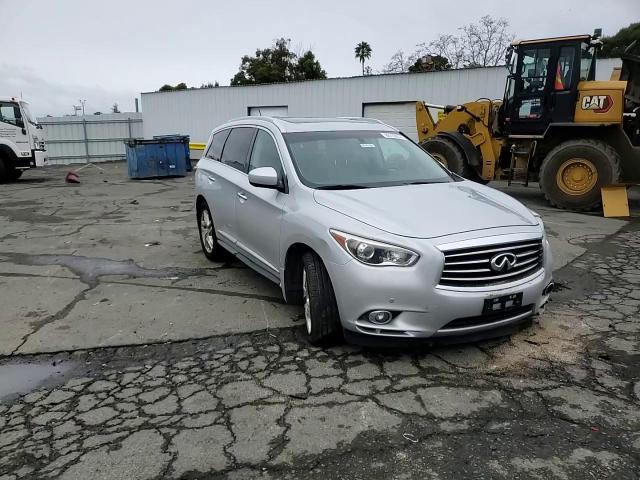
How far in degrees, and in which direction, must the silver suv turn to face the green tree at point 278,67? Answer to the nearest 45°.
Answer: approximately 135° to its left

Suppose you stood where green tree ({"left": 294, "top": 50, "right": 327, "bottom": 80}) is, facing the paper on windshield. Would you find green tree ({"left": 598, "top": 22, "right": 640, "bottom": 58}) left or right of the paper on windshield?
left

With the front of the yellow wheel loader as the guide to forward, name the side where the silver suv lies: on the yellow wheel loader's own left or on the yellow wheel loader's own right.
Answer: on the yellow wheel loader's own left

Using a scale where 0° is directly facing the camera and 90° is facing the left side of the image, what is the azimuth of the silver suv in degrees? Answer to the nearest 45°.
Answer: approximately 315°

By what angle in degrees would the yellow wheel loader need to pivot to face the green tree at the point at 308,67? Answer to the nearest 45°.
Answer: approximately 45° to its right

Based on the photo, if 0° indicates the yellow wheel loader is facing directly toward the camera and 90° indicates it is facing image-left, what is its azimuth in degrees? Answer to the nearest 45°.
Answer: approximately 90°

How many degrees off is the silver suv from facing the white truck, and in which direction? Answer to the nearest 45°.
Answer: approximately 180°

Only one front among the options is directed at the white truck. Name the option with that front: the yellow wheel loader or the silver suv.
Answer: the yellow wheel loader

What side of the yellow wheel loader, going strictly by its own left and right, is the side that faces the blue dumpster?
front

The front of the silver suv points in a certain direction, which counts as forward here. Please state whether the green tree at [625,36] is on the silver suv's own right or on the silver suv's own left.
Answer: on the silver suv's own left

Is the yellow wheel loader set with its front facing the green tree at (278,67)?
no

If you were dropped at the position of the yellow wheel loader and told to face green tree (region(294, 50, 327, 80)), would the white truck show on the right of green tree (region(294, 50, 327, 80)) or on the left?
left

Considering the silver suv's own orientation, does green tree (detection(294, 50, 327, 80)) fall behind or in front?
behind

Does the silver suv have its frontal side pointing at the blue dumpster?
no

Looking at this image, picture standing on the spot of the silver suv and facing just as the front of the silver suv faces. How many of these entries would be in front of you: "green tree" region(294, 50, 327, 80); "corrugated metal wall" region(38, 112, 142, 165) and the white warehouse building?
0

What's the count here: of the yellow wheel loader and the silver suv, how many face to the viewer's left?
1

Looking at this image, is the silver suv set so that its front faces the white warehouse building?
no
